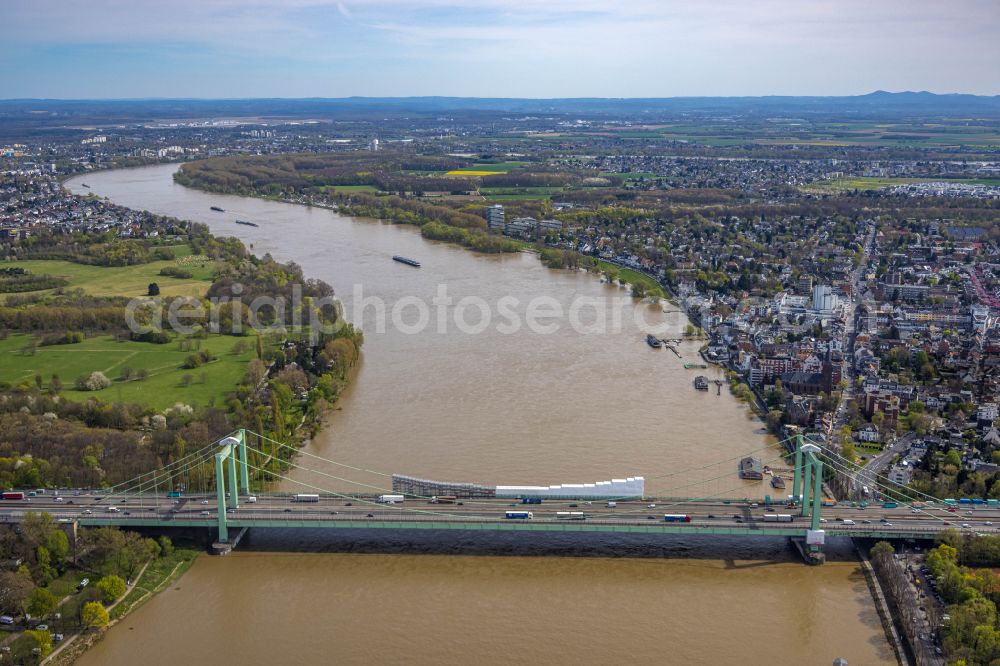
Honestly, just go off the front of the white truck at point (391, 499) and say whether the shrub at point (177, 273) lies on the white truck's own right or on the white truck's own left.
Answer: on the white truck's own right

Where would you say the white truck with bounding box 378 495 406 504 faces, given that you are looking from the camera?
facing to the left of the viewer

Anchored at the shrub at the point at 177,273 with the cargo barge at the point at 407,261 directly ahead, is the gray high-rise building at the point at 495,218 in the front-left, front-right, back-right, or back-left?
front-left

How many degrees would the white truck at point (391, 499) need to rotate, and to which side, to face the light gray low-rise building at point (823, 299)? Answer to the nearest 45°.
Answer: approximately 135° to its right

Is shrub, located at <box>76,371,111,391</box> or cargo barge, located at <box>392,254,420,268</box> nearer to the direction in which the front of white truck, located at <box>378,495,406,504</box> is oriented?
the shrub

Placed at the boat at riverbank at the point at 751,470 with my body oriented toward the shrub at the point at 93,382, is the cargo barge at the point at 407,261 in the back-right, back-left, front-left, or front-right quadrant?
front-right

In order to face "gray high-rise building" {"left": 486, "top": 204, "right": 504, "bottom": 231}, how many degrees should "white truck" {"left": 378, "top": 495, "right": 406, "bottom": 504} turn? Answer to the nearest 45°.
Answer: approximately 90° to its right

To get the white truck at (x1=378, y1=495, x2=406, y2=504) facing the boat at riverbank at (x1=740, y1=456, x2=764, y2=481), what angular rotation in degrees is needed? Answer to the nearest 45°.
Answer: approximately 180°

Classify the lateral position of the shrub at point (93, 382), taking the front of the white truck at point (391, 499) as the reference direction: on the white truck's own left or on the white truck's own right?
on the white truck's own right

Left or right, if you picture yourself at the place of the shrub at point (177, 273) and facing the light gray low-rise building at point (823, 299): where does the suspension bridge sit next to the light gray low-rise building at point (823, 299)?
right
